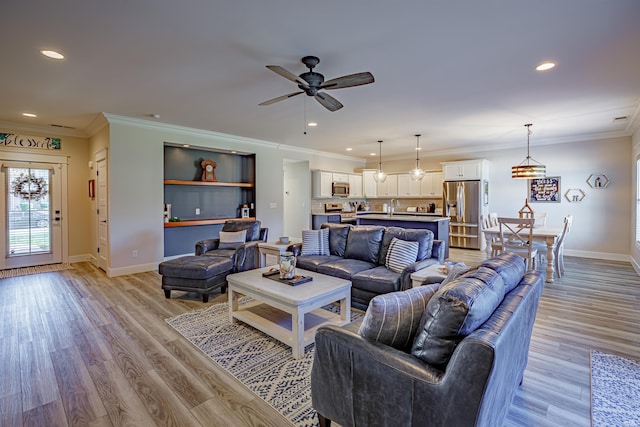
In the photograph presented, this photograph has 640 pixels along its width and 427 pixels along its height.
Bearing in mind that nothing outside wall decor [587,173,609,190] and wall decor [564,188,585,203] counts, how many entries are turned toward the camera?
2

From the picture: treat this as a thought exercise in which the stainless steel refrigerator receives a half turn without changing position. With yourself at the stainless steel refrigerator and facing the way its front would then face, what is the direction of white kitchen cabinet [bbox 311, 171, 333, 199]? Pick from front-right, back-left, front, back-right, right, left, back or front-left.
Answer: left

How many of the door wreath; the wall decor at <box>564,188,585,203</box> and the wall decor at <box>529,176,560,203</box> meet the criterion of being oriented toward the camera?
3

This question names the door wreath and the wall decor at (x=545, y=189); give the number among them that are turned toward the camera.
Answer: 2

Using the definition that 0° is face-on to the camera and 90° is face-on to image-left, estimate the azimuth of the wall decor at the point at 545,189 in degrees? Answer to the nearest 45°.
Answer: approximately 0°

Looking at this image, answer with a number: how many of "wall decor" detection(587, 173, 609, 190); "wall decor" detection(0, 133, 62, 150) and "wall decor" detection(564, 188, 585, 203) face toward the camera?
3

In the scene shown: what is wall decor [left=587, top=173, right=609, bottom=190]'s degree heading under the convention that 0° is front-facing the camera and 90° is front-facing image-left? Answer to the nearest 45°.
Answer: approximately 0°

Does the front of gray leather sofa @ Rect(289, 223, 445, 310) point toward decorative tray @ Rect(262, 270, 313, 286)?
yes

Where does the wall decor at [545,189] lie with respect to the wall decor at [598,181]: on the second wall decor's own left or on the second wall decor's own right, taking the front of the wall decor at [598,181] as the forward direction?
on the second wall decor's own right
